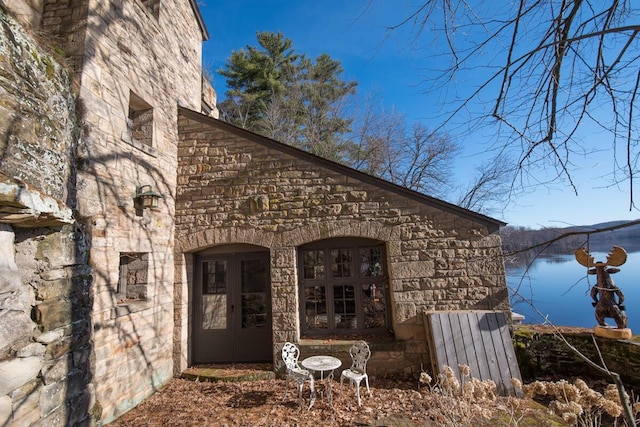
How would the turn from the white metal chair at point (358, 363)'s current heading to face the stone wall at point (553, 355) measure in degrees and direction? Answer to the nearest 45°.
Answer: approximately 135° to its left

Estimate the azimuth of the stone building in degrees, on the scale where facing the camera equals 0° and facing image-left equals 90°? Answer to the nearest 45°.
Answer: approximately 0°

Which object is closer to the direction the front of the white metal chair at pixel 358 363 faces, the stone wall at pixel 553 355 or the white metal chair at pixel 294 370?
the white metal chair

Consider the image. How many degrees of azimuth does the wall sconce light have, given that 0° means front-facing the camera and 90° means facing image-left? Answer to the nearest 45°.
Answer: approximately 315°

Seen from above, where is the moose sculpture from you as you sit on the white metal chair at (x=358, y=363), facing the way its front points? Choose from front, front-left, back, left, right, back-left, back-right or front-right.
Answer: back-left

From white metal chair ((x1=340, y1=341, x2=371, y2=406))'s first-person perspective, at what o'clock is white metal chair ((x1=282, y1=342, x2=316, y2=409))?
white metal chair ((x1=282, y1=342, x2=316, y2=409)) is roughly at 1 o'clock from white metal chair ((x1=340, y1=341, x2=371, y2=406)).

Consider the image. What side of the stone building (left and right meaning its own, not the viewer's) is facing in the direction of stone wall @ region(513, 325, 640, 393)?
left

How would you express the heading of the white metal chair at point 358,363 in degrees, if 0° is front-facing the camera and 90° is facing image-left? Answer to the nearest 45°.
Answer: approximately 45°

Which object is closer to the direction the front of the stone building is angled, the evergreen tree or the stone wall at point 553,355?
the stone wall

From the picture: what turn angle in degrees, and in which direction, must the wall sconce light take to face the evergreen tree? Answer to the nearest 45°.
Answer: approximately 90° to its left

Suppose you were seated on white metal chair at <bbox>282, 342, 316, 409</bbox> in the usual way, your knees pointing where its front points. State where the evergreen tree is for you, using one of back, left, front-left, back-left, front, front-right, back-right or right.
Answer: back-left
